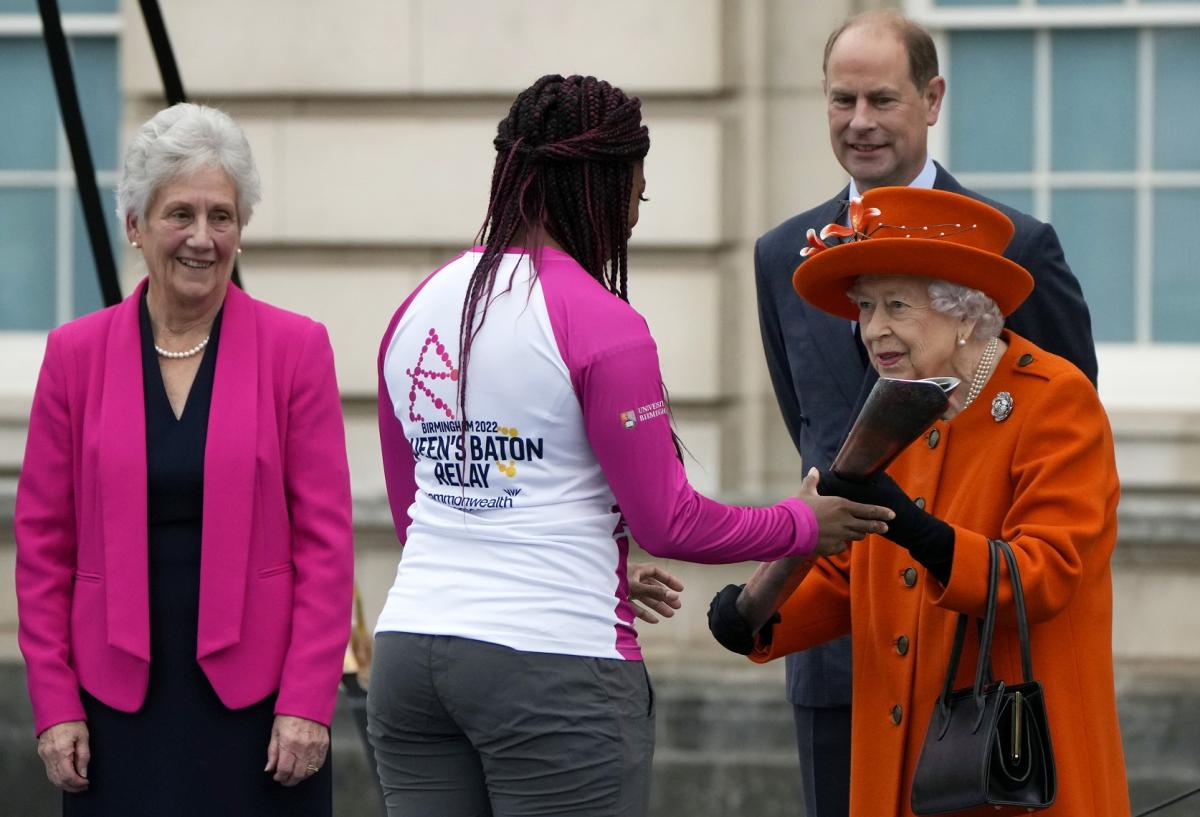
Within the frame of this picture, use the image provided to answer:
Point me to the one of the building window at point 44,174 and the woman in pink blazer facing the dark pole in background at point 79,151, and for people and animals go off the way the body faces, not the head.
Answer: the building window

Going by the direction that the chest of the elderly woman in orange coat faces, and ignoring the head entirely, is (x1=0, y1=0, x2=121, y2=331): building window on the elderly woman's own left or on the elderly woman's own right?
on the elderly woman's own right

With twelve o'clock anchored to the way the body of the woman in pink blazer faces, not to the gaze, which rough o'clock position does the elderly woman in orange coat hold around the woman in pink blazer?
The elderly woman in orange coat is roughly at 10 o'clock from the woman in pink blazer.

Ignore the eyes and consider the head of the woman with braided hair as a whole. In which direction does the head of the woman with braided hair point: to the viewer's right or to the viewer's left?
to the viewer's right

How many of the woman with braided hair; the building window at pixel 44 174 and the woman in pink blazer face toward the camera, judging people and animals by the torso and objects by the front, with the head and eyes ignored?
2

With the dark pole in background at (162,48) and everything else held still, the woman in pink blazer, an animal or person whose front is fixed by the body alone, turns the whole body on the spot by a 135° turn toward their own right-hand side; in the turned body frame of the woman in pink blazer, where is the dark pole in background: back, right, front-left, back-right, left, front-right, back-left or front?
front-right

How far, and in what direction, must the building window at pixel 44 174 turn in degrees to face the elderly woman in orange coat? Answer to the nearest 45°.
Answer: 0° — it already faces them

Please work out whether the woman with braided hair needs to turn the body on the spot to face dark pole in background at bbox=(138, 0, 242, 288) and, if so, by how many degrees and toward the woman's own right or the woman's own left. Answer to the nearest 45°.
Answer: approximately 90° to the woman's own left
